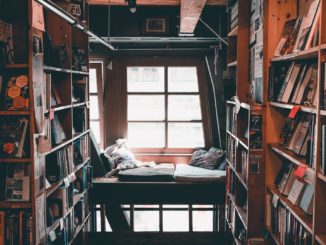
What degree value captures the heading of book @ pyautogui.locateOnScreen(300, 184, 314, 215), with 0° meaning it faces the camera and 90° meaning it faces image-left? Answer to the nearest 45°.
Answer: approximately 45°

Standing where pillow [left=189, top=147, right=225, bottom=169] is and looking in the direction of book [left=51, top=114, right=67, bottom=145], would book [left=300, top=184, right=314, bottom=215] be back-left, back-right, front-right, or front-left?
front-left

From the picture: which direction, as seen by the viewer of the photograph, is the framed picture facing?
facing the viewer

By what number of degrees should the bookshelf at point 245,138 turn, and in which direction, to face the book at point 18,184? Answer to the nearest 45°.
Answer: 0° — it already faces it

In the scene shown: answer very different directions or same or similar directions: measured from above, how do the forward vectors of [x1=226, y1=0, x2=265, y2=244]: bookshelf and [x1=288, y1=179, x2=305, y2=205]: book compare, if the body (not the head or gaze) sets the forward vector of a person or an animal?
same or similar directions

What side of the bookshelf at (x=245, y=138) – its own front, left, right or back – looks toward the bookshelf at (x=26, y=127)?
front

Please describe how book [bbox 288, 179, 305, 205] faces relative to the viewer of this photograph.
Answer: facing the viewer and to the left of the viewer

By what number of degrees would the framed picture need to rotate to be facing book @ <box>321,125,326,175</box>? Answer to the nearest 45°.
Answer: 0° — it already faces it

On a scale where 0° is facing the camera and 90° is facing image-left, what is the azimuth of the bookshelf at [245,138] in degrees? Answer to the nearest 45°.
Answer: approximately 45°

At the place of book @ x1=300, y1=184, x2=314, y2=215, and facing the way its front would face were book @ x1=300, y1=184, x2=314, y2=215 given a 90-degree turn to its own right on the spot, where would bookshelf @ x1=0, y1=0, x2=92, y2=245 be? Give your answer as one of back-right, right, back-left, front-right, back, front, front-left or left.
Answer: front-left

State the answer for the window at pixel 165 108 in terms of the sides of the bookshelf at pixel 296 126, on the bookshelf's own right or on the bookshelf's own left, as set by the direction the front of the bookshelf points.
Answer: on the bookshelf's own right

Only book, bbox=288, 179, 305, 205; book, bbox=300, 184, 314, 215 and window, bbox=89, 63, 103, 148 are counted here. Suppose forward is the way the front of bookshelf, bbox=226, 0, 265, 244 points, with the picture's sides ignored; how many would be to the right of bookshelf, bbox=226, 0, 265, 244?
1

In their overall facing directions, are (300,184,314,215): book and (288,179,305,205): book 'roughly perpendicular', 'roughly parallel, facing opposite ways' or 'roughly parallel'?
roughly parallel

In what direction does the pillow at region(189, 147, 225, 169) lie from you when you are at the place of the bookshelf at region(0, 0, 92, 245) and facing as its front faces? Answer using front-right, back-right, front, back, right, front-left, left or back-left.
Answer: left

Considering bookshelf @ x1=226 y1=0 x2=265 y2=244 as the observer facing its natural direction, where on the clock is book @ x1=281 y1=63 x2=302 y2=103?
The book is roughly at 10 o'clock from the bookshelf.

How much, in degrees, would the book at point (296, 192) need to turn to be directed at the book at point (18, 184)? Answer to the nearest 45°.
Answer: approximately 45° to its right
